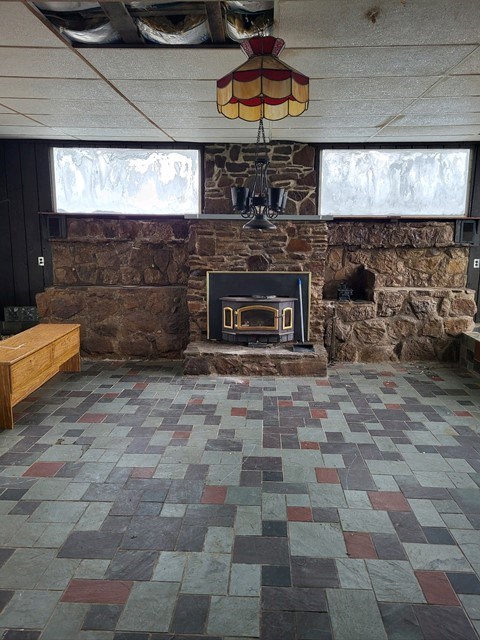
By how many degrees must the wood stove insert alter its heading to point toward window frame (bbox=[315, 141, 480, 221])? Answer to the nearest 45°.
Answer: approximately 90° to its left

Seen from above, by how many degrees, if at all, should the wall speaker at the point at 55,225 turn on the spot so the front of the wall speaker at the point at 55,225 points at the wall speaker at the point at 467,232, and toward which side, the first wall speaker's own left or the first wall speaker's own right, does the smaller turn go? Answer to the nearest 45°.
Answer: approximately 45° to the first wall speaker's own left

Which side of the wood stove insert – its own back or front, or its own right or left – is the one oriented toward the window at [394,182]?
left

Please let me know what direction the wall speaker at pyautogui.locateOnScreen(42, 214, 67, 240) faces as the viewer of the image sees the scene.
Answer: facing the viewer and to the right of the viewer

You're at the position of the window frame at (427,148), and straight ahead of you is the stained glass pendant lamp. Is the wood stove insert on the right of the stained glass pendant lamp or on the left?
right

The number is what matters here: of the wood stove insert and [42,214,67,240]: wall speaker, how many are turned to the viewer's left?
0

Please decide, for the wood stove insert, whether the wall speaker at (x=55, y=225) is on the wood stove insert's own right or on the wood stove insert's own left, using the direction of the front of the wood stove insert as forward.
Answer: on the wood stove insert's own right

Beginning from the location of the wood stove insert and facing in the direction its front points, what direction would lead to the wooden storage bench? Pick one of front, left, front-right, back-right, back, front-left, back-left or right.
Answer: front-right

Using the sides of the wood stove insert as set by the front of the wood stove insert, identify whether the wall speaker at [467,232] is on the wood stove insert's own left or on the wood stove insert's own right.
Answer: on the wood stove insert's own left

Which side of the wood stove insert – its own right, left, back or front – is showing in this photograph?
front

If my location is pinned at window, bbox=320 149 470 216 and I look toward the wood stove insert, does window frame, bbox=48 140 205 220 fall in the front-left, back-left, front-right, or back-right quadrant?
front-right
